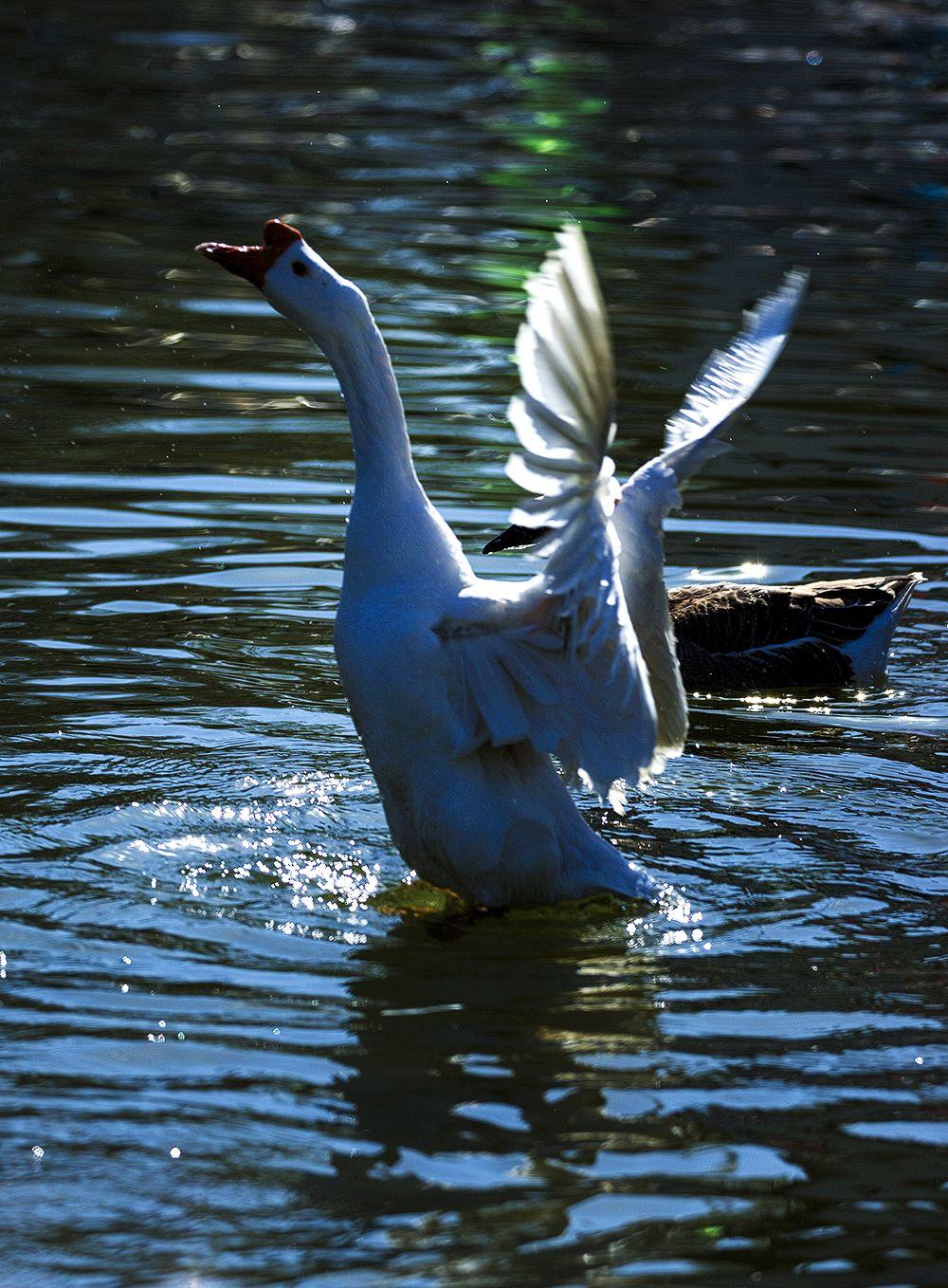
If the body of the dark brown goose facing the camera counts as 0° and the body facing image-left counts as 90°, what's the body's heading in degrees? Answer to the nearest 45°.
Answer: approximately 90°

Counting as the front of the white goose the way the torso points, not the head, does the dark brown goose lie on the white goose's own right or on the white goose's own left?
on the white goose's own right

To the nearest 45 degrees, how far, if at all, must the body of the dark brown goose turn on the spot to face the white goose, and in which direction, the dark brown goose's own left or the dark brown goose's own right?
approximately 90° to the dark brown goose's own left

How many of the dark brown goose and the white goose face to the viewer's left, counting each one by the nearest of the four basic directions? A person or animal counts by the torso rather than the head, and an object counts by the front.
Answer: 2

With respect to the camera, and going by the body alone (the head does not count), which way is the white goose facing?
to the viewer's left
